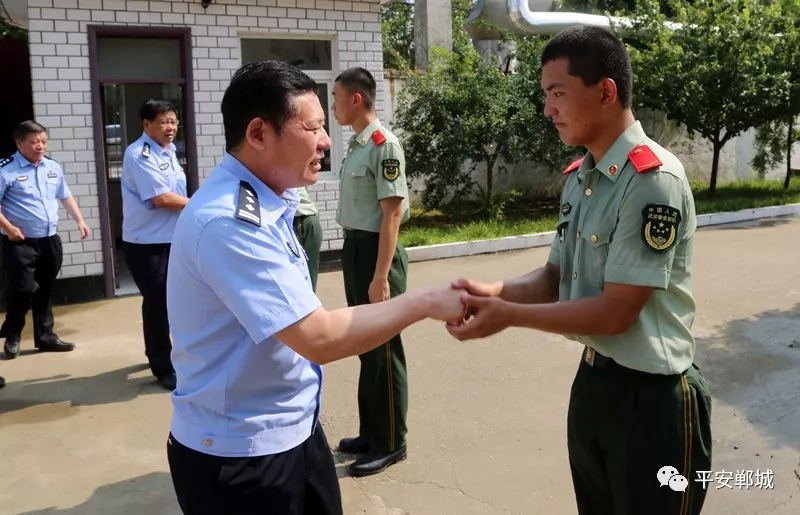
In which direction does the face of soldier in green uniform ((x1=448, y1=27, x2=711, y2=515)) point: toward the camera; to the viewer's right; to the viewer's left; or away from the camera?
to the viewer's left

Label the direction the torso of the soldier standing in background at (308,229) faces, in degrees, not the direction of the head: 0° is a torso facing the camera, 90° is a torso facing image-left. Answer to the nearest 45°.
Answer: approximately 90°

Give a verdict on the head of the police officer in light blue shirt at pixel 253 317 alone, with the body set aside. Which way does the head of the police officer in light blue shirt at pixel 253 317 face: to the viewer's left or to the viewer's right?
to the viewer's right

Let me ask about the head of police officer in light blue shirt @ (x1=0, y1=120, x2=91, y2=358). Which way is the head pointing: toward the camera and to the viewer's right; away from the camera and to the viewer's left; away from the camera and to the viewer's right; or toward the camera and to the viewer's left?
toward the camera and to the viewer's right

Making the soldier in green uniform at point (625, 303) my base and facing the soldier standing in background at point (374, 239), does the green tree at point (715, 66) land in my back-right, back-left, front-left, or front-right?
front-right

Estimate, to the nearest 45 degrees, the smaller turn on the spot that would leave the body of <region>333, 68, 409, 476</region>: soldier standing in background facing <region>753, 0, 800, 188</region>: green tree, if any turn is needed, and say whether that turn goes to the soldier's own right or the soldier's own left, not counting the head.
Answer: approximately 135° to the soldier's own right

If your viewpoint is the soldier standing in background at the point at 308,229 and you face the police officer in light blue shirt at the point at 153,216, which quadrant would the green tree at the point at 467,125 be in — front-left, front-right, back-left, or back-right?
front-right

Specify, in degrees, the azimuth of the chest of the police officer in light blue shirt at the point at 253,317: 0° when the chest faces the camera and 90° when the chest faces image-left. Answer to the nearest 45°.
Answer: approximately 270°

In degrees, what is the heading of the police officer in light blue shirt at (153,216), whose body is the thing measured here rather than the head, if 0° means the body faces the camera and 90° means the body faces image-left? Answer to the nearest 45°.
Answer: approximately 315°

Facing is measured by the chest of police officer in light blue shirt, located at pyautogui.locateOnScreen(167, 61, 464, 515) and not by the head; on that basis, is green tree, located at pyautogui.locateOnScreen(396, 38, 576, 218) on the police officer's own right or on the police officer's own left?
on the police officer's own left

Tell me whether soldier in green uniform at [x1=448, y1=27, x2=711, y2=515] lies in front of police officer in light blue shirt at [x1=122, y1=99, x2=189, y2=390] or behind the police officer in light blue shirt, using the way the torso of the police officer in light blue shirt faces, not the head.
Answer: in front

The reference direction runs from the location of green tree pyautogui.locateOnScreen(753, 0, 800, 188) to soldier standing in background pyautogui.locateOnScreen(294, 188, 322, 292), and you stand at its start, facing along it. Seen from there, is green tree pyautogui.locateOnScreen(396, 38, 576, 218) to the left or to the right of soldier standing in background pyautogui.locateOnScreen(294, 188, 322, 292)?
right
